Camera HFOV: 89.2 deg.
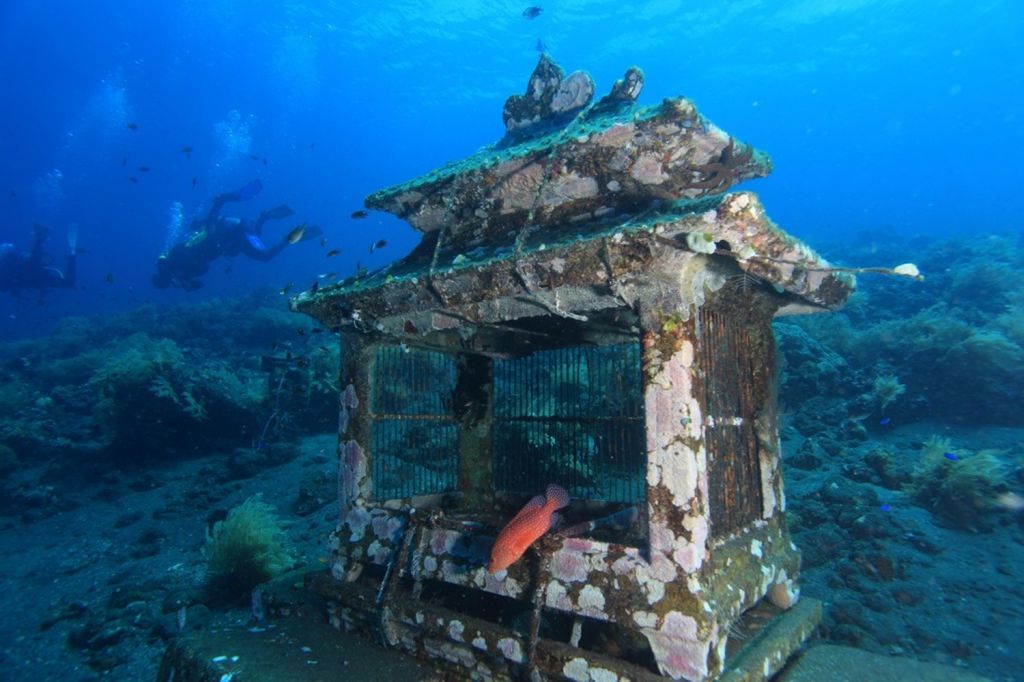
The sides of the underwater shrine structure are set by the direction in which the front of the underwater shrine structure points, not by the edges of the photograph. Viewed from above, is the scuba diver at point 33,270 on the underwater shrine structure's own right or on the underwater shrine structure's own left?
on the underwater shrine structure's own right

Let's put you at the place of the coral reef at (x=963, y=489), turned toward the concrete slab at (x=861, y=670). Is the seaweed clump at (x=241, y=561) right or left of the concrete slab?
right

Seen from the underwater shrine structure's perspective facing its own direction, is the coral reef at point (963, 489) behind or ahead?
behind

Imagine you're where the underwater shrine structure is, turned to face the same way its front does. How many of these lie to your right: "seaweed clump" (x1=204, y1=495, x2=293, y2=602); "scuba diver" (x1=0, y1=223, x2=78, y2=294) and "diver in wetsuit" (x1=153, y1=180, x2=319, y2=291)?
3

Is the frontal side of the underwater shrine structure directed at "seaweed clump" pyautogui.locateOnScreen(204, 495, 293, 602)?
no

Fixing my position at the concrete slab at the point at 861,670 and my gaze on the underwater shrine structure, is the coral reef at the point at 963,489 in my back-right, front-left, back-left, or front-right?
back-right

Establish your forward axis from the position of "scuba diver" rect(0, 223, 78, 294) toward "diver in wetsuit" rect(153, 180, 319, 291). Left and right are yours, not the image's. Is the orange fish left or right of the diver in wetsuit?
right

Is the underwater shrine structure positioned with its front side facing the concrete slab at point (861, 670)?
no

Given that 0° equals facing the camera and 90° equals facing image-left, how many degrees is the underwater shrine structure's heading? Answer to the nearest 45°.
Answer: approximately 45°

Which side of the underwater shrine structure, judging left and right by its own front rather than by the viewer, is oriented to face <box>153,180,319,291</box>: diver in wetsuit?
right
